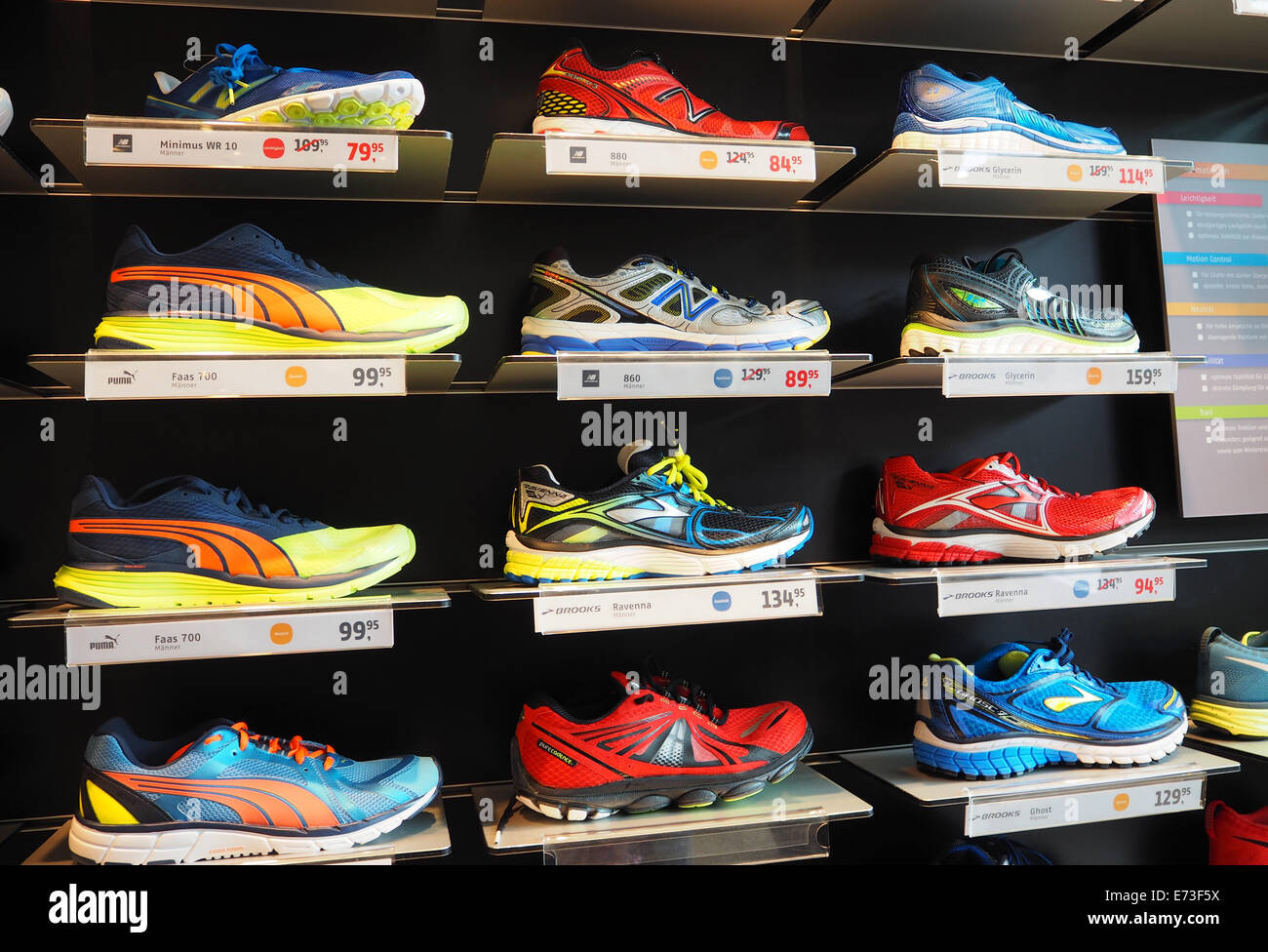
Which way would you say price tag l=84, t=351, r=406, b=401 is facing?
toward the camera

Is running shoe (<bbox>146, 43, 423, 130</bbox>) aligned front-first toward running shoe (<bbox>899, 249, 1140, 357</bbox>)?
yes

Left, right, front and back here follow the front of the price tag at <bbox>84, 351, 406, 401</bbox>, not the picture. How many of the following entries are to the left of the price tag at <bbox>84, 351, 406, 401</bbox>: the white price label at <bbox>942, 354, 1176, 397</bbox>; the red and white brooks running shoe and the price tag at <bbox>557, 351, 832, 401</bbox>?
3

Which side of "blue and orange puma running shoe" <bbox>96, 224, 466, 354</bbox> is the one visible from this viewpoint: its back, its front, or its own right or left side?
right

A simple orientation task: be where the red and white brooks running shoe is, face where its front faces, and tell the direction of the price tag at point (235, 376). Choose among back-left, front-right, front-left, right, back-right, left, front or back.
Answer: back-right

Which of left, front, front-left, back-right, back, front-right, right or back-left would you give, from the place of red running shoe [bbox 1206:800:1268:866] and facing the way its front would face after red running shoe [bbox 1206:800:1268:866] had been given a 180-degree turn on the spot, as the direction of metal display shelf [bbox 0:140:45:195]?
front-left

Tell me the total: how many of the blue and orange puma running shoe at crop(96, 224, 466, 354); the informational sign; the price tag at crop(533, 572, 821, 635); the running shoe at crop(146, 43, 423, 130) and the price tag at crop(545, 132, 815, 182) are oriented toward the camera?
3

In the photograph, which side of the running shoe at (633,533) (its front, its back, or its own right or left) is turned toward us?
right

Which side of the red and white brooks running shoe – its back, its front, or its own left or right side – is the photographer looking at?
right

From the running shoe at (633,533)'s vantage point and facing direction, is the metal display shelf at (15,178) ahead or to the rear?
to the rear

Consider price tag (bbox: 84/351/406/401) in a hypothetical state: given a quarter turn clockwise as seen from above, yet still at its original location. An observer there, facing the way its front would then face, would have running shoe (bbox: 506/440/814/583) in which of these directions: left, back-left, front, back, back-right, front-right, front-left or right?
back

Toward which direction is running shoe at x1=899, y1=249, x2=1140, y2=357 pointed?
to the viewer's right

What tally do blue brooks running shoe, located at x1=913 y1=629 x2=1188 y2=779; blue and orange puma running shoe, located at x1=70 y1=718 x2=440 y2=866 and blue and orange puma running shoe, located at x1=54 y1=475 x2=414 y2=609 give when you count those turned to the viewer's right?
3

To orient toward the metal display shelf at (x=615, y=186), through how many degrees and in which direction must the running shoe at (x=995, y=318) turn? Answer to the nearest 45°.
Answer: approximately 135° to its right

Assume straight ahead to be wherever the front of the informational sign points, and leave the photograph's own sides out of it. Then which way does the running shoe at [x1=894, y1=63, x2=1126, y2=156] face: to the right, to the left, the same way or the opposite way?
to the left
